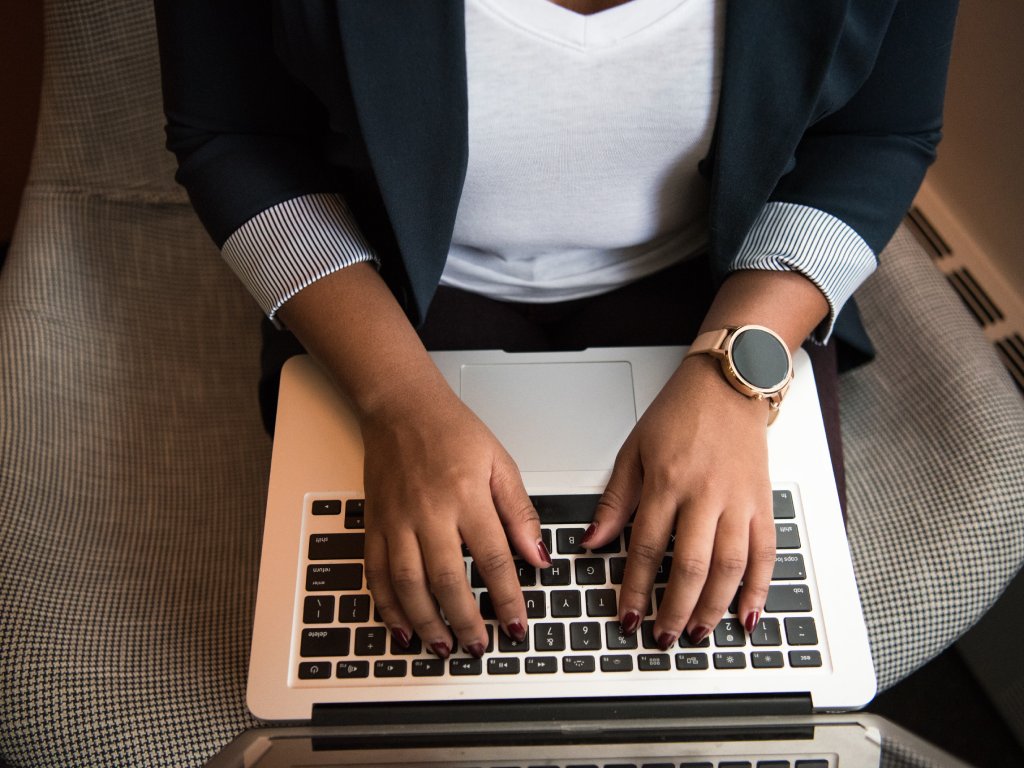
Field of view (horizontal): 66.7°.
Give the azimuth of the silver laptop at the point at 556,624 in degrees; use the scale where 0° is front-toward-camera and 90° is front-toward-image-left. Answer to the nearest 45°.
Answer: approximately 180°

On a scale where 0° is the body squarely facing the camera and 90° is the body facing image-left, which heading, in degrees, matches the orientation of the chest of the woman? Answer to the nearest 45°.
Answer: approximately 0°

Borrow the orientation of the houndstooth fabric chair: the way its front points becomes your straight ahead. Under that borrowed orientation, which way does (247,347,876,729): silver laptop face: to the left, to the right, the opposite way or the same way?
the opposite way

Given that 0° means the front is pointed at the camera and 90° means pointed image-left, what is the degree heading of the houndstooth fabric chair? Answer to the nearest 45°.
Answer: approximately 0°

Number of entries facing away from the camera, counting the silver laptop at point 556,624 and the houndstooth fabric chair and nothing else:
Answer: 1
